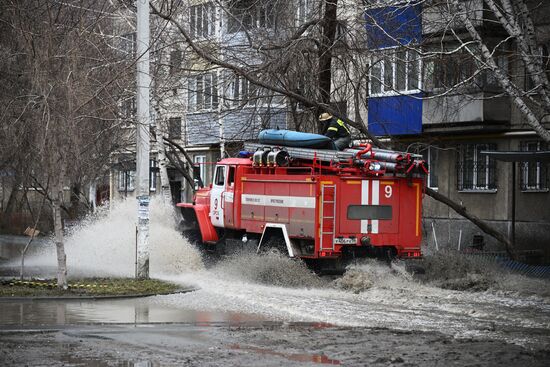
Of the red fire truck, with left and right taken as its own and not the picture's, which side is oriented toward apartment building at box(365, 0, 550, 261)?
right

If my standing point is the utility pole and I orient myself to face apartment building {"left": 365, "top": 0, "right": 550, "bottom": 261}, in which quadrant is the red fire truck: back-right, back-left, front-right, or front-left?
front-right

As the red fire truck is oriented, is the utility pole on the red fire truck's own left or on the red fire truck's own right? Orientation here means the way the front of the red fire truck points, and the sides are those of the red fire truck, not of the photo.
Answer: on the red fire truck's own left

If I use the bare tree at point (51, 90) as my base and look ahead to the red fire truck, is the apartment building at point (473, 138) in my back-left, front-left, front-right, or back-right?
front-left

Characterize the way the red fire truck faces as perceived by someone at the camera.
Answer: facing away from the viewer and to the left of the viewer
